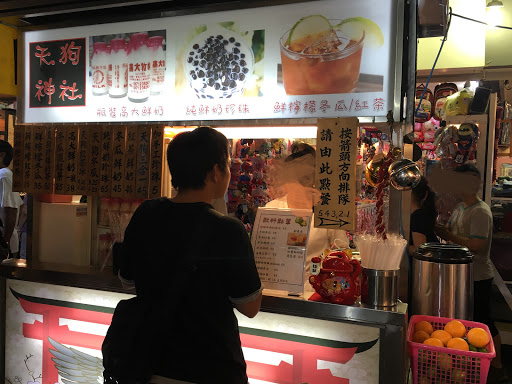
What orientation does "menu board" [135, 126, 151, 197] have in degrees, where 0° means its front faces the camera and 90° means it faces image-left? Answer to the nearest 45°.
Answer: approximately 0°

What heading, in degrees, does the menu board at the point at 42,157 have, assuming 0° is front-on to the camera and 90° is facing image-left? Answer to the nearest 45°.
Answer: approximately 0°

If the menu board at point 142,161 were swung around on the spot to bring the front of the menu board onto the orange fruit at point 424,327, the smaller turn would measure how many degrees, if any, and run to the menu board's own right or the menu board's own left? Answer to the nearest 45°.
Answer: approximately 45° to the menu board's own left

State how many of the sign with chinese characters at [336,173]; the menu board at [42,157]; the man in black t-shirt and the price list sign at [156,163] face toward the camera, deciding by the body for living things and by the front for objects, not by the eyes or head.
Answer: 3

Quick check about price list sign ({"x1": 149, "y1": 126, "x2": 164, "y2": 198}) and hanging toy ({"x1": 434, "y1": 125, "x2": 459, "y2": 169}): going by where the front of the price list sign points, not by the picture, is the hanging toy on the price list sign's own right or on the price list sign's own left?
on the price list sign's own left

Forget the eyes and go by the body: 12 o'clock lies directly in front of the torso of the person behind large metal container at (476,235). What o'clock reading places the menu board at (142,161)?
The menu board is roughly at 12 o'clock from the person behind large metal container.

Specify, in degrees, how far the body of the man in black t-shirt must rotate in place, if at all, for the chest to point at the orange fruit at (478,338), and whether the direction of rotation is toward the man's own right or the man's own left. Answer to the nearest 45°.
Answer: approximately 45° to the man's own right

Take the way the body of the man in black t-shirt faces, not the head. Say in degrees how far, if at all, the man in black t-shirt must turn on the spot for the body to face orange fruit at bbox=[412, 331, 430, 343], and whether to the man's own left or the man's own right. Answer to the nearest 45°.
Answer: approximately 45° to the man's own right

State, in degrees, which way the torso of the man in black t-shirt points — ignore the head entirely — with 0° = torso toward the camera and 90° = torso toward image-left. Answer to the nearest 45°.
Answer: approximately 225°

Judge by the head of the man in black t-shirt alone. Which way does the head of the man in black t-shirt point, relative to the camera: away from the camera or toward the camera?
away from the camera

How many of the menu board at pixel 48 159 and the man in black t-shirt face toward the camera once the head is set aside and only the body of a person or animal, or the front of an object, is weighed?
1
